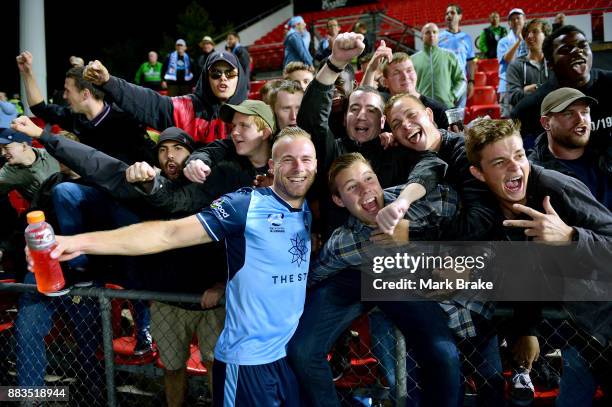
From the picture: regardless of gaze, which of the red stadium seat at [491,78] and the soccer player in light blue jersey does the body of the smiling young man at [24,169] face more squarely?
the soccer player in light blue jersey

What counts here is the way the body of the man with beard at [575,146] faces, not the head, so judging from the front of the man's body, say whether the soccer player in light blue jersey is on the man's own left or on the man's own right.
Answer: on the man's own right

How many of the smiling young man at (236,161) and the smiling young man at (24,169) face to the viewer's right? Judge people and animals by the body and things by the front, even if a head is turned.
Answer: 0

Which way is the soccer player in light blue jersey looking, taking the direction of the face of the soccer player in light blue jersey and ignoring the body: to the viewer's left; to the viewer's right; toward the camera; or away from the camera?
toward the camera

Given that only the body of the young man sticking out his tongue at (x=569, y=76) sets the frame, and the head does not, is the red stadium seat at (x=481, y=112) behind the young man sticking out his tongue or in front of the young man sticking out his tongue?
behind

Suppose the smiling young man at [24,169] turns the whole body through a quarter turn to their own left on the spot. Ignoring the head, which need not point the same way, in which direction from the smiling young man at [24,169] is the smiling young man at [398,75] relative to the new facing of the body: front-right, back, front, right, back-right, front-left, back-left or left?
front

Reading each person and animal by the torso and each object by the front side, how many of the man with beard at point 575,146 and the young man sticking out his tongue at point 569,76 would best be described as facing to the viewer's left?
0

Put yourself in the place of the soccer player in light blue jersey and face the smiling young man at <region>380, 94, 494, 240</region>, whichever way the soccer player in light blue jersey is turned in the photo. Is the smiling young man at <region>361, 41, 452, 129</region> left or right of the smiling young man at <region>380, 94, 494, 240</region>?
left

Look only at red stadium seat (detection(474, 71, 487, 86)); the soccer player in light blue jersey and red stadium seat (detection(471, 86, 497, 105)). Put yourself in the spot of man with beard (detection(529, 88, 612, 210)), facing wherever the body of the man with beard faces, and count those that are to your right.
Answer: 1

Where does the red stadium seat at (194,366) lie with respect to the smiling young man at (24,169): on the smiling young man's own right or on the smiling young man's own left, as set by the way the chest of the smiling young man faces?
on the smiling young man's own left

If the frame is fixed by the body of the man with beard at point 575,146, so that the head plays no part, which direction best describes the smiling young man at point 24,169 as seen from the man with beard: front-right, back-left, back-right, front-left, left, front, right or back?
back-right

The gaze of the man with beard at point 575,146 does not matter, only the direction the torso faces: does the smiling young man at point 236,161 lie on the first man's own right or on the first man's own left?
on the first man's own right

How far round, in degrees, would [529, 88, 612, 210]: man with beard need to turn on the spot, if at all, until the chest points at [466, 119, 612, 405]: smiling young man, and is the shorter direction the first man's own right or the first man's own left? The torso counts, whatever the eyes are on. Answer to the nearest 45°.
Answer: approximately 45° to the first man's own right

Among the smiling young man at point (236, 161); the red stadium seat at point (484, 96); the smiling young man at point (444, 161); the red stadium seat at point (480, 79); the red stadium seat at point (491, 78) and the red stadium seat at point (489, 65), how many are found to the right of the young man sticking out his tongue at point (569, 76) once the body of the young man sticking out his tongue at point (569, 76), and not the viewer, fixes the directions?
2

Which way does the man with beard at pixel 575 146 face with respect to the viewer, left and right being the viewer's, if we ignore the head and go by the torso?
facing the viewer and to the right of the viewer

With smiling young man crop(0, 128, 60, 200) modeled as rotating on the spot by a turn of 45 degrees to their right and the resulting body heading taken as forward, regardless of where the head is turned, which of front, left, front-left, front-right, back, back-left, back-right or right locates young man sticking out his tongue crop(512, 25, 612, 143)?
back-left

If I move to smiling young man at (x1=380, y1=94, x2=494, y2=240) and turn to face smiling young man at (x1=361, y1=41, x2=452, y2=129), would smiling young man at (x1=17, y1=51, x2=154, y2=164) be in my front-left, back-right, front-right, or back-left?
front-left
